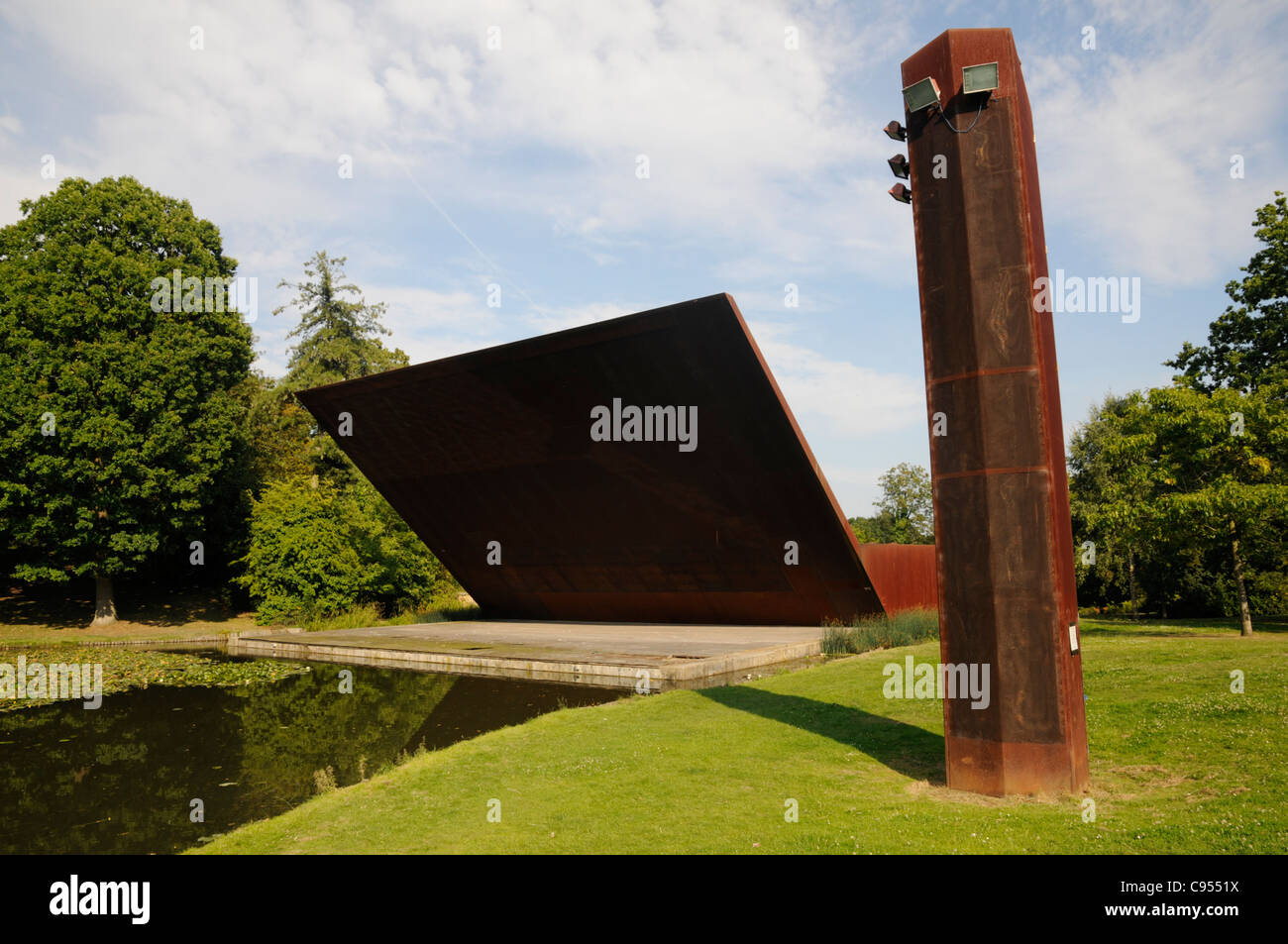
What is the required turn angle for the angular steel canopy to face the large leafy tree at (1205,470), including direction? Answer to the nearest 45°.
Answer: approximately 90° to its left

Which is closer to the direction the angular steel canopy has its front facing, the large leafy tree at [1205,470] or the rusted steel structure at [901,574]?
the large leafy tree

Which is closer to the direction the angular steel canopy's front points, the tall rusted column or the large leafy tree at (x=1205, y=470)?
the tall rusted column

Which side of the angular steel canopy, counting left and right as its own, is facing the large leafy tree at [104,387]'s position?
right

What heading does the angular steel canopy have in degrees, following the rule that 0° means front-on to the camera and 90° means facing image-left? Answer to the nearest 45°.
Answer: approximately 45°

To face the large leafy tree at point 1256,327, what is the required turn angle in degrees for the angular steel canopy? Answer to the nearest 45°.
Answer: approximately 135° to its left

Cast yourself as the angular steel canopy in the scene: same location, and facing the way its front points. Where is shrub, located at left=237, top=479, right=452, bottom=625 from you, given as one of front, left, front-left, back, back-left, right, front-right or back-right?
right

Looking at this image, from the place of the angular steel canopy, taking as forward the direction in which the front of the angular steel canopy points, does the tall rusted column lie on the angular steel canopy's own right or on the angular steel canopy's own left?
on the angular steel canopy's own left

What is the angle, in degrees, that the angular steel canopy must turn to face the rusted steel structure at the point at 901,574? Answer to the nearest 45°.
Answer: approximately 135° to its left
